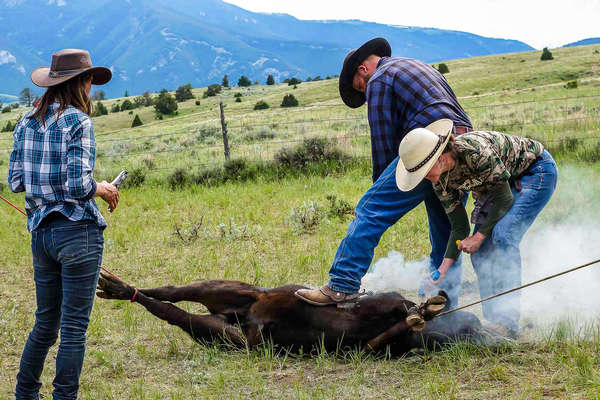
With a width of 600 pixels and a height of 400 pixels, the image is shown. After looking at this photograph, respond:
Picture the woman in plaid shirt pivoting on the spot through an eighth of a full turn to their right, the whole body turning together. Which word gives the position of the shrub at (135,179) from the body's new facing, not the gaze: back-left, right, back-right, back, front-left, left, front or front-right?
left

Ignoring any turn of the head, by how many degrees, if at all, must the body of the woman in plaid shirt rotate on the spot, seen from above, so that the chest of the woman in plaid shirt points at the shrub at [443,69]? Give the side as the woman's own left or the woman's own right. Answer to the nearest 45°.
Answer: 0° — they already face it

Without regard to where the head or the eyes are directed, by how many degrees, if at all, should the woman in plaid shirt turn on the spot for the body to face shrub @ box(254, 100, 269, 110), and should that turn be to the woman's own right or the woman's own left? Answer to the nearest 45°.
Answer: approximately 45° to the woman's own left

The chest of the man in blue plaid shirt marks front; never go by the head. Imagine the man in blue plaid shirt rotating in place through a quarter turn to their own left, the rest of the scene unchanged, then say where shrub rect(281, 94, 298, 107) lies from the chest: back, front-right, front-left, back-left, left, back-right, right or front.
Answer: back

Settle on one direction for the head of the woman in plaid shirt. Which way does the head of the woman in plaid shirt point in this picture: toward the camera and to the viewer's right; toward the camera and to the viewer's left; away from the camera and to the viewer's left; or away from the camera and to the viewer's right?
away from the camera and to the viewer's right

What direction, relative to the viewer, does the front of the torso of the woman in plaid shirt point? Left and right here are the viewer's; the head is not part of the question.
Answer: facing away from the viewer and to the right of the viewer

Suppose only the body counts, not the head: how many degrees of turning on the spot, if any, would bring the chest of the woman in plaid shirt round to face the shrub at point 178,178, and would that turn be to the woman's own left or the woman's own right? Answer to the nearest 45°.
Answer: approximately 45° to the woman's own left

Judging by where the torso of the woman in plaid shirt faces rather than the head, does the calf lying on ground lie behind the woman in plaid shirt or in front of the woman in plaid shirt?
in front

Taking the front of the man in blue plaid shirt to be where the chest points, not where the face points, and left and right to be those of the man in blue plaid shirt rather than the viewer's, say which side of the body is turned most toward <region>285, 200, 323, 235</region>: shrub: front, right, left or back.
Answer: right

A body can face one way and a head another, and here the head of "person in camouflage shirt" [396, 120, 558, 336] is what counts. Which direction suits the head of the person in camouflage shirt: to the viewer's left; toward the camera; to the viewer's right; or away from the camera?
to the viewer's left

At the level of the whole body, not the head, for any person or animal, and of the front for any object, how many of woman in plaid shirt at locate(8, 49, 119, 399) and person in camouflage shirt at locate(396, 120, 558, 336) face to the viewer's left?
1

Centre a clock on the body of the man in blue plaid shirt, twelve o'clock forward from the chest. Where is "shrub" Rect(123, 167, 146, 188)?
The shrub is roughly at 2 o'clock from the man in blue plaid shirt.

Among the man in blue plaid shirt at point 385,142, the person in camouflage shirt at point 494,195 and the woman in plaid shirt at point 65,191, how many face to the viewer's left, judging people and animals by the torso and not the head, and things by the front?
2

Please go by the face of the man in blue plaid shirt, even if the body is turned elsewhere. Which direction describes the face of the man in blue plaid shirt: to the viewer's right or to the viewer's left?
to the viewer's left

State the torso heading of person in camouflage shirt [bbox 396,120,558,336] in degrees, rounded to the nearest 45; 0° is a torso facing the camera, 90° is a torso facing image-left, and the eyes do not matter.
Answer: approximately 90°

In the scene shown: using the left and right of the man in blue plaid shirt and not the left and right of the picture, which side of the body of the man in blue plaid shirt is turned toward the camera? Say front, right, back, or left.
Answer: left
